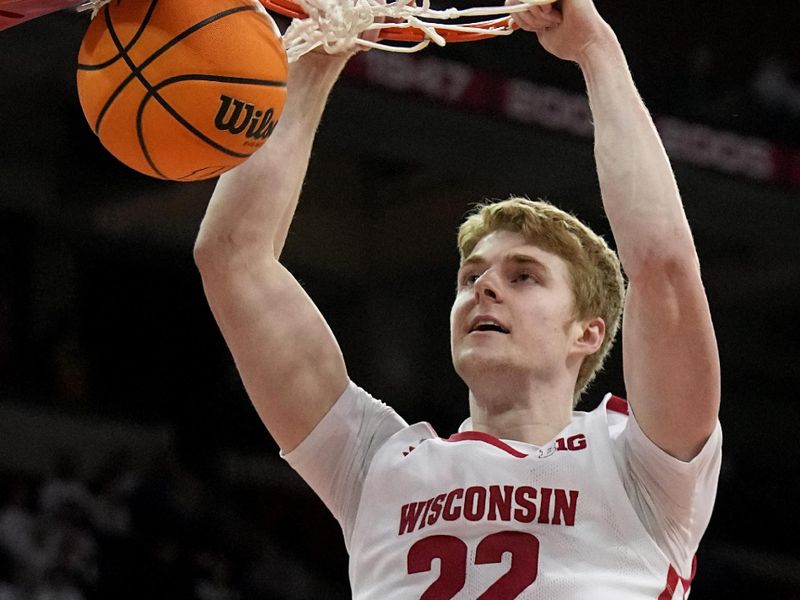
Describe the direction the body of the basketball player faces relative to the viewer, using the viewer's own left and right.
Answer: facing the viewer and to the left of the viewer

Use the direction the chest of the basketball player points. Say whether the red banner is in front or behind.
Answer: behind

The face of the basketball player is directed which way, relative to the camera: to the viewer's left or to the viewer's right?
to the viewer's left

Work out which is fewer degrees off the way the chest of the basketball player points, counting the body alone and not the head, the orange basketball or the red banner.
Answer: the orange basketball
